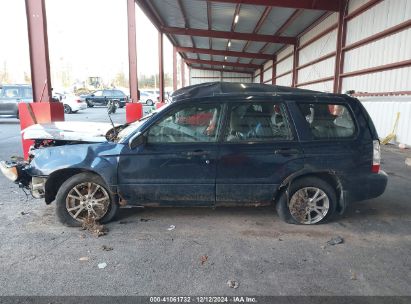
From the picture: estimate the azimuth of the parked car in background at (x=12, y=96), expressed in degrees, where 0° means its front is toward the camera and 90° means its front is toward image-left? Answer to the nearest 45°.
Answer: approximately 90°

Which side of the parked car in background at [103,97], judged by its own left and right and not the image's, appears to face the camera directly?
left

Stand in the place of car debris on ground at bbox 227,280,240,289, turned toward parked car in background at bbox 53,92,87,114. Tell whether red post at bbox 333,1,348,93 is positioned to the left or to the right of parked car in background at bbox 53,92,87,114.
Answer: right

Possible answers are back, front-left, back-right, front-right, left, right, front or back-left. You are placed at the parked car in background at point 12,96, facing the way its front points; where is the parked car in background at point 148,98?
back-right

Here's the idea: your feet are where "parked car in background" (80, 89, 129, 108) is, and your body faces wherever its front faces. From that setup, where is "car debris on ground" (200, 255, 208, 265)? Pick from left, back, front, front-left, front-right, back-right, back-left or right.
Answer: left

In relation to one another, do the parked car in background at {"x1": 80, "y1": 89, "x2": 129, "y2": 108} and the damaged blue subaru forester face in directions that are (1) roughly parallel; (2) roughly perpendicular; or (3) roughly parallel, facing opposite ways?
roughly parallel

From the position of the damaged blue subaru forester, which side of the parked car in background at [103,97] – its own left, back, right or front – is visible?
left

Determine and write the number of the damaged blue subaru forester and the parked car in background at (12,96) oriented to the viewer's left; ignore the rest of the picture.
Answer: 2

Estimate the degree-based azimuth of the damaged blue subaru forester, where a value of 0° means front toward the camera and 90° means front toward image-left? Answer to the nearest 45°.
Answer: approximately 90°

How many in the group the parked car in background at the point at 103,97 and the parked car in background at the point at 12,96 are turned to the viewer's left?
2

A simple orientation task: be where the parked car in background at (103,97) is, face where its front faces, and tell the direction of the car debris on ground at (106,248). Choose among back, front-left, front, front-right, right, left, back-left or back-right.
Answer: left
